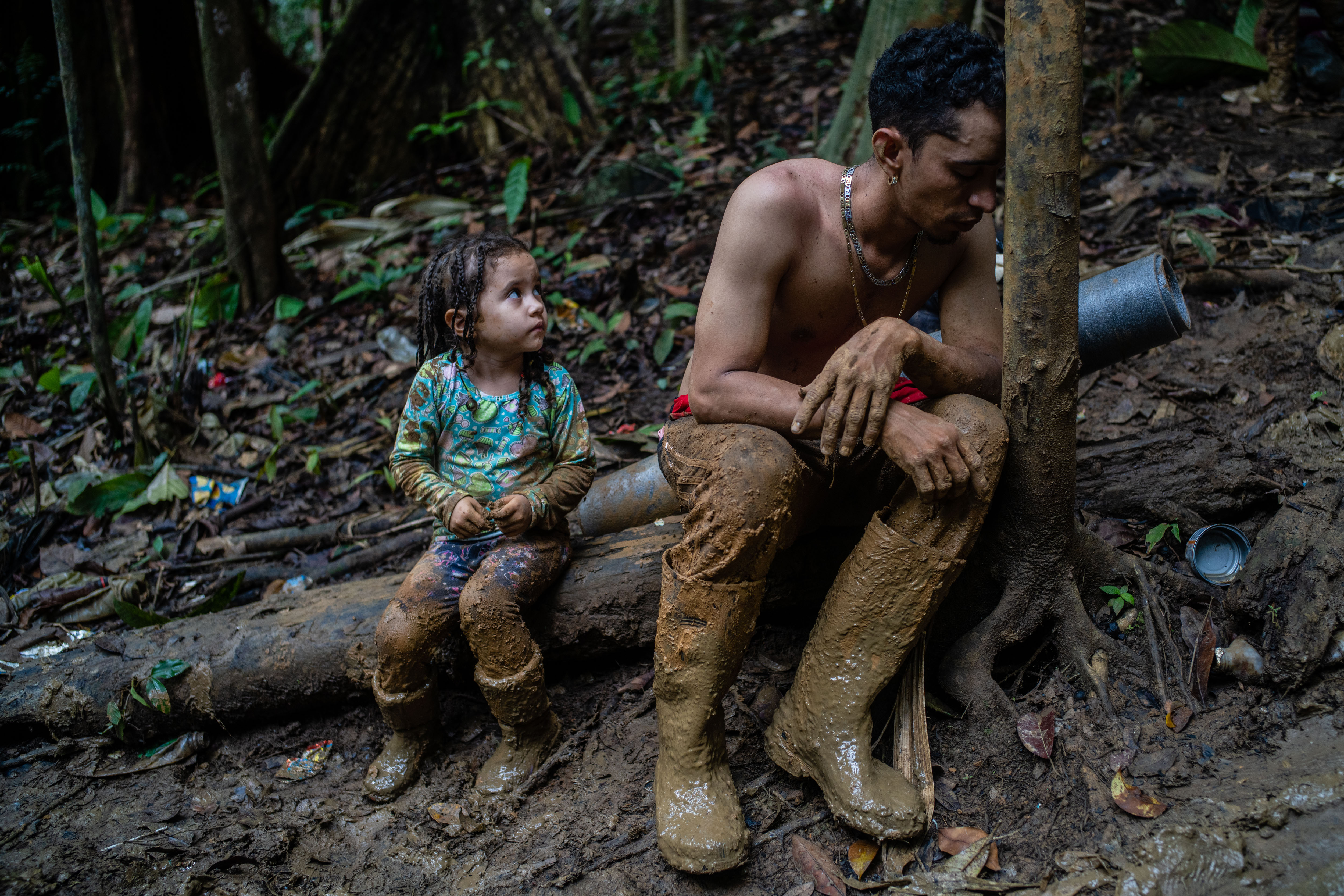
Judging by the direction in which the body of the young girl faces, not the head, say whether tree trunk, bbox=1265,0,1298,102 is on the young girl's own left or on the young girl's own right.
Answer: on the young girl's own left

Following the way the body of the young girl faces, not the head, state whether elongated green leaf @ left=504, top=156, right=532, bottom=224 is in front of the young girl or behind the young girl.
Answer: behind

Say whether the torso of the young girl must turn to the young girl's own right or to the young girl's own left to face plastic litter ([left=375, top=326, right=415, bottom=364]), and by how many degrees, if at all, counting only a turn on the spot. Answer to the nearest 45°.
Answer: approximately 180°

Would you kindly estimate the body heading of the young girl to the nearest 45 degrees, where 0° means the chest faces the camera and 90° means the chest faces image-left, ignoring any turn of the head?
approximately 0°

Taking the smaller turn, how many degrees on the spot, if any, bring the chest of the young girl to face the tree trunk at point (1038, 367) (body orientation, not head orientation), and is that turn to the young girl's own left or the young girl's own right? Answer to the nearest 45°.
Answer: approximately 45° to the young girl's own left

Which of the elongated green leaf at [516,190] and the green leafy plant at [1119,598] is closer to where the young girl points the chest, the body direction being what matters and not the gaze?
the green leafy plant

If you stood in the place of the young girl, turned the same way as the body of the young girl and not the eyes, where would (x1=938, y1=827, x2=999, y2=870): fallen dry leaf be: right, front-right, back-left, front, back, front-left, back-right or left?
front-left

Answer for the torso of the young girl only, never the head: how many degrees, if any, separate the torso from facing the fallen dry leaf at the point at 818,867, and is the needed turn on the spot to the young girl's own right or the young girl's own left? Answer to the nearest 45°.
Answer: approximately 45° to the young girl's own left

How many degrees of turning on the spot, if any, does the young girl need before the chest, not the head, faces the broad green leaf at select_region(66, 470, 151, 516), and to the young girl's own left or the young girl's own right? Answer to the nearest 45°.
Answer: approximately 135° to the young girl's own right

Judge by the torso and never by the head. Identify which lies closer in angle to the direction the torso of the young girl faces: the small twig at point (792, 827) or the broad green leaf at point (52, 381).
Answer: the small twig

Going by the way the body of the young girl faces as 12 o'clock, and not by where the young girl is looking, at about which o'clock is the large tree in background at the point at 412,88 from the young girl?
The large tree in background is roughly at 6 o'clock from the young girl.

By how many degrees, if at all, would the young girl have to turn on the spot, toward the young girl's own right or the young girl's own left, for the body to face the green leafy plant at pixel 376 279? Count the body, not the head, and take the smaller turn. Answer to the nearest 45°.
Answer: approximately 180°
